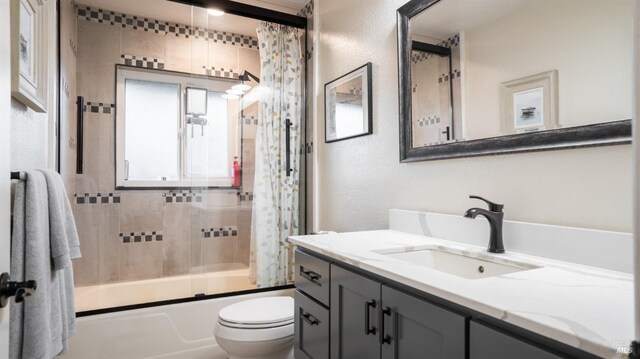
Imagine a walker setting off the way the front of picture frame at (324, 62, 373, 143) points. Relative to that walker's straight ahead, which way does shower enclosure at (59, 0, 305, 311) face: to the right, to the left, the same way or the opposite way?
to the left

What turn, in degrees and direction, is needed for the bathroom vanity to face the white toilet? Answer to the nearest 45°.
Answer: approximately 90° to its right

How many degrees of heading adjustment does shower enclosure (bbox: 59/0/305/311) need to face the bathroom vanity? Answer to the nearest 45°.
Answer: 0° — it already faces it

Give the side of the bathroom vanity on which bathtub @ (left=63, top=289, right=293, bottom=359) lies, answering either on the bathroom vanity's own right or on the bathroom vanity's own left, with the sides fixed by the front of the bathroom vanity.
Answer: on the bathroom vanity's own right

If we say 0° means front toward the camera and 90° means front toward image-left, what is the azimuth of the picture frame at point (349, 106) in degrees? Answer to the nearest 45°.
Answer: approximately 45°

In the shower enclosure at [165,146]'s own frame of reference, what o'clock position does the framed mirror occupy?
The framed mirror is roughly at 11 o'clock from the shower enclosure.

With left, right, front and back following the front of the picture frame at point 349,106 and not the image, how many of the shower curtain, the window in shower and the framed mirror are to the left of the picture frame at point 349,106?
1
